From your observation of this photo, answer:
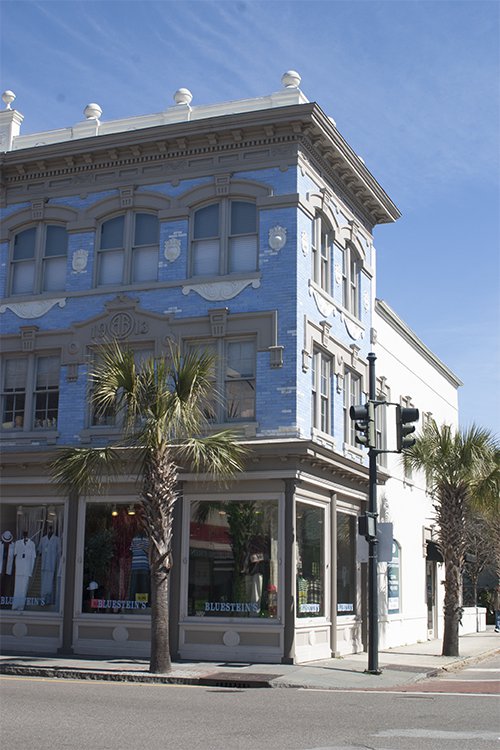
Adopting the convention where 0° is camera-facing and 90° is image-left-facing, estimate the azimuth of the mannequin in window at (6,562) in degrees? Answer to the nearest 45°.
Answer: approximately 0°

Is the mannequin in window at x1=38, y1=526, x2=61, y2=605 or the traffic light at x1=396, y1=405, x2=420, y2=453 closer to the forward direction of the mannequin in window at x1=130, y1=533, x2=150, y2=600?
the traffic light

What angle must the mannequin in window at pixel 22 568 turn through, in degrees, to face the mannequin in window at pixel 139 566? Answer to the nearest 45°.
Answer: approximately 45° to its left

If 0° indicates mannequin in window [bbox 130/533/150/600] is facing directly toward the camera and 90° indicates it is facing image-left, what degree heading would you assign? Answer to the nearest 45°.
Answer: approximately 0°

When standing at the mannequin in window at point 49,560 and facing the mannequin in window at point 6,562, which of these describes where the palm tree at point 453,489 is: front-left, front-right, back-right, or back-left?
back-right
